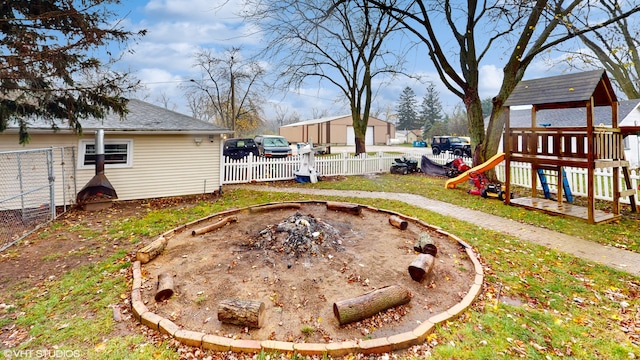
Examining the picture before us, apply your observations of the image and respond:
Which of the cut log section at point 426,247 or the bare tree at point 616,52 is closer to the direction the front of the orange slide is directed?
the cut log section

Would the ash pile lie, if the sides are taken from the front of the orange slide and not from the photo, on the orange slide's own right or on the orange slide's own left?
on the orange slide's own left

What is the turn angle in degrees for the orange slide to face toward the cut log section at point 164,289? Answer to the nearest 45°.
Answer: approximately 90° to its left

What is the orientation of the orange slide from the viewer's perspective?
to the viewer's left

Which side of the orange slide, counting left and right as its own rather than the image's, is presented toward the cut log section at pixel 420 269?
left

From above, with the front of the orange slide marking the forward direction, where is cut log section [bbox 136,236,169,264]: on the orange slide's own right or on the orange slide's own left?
on the orange slide's own left

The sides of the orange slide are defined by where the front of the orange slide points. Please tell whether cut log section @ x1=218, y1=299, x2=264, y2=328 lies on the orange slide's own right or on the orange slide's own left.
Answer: on the orange slide's own left

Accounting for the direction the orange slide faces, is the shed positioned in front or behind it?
in front

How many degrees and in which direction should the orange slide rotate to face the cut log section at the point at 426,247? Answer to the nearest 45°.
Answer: approximately 90° to its left
